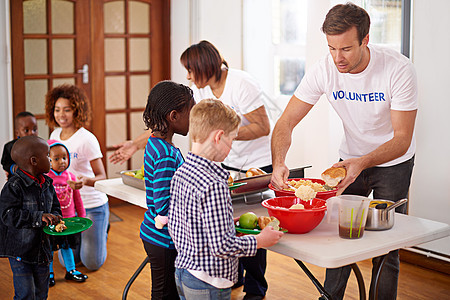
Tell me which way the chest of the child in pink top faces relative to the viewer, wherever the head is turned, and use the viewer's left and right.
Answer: facing the viewer

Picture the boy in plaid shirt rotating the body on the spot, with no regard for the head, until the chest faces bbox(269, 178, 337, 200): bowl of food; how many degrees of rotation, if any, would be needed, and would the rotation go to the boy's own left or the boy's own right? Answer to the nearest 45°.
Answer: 0° — they already face it

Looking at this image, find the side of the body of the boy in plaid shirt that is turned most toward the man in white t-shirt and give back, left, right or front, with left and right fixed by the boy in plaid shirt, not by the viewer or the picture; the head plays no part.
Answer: front

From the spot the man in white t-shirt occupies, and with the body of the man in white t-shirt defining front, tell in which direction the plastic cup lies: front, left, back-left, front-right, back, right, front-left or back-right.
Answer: front-left

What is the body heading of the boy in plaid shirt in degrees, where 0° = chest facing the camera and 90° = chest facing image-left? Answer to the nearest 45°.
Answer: approximately 225°

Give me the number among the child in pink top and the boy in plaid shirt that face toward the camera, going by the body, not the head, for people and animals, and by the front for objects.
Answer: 1

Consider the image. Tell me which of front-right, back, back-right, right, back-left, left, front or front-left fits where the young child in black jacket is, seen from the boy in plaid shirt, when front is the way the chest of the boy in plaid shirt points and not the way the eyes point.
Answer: left

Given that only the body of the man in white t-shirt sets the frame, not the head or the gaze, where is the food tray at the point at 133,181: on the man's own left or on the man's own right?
on the man's own right

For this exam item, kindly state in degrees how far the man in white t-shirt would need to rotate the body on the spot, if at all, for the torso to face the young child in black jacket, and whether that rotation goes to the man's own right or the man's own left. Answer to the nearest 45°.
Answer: approximately 45° to the man's own right
